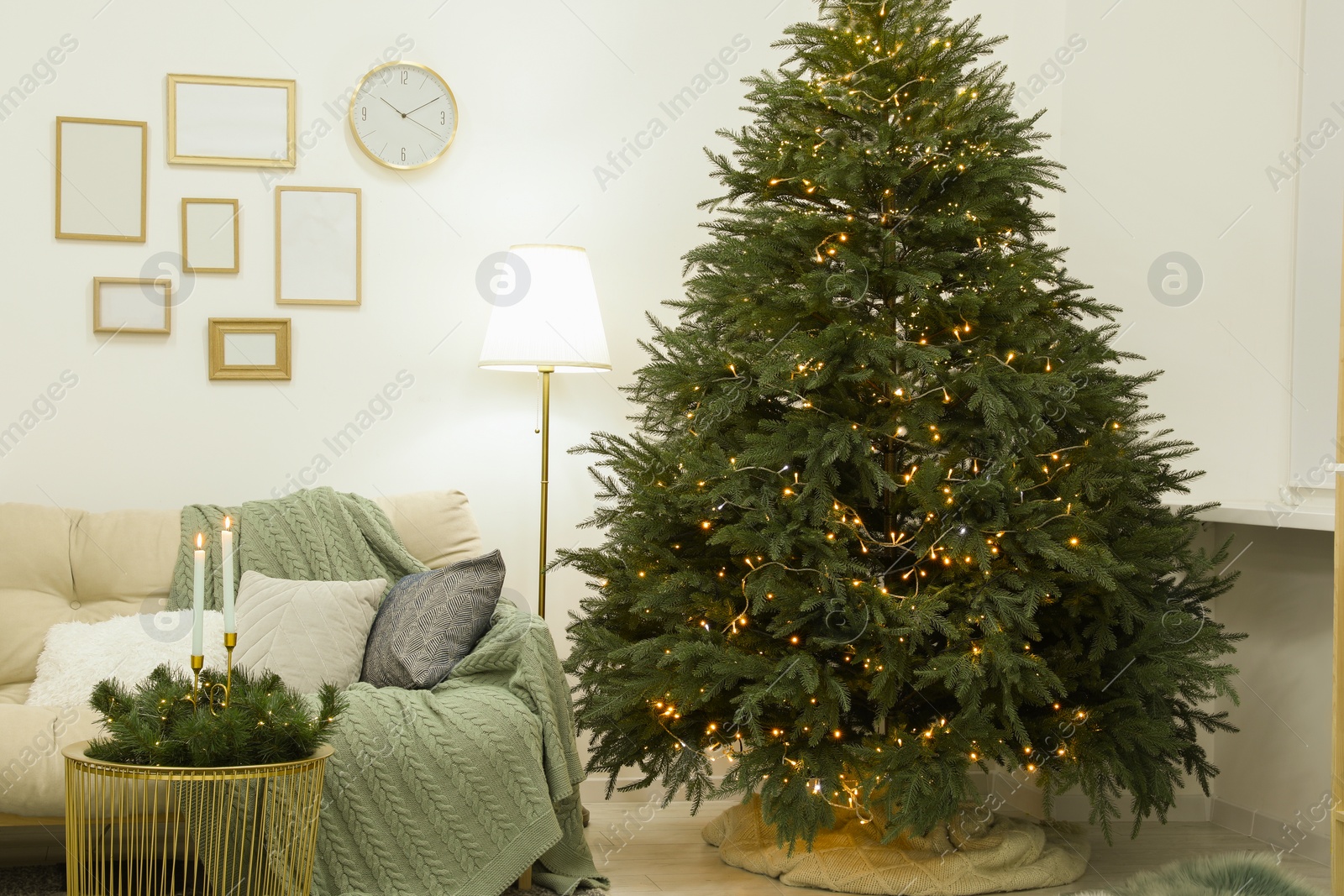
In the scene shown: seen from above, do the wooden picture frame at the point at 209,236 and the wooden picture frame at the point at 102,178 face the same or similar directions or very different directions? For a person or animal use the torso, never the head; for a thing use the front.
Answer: same or similar directions

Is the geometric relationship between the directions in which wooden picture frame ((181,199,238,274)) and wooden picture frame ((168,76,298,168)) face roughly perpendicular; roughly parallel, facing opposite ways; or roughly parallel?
roughly parallel

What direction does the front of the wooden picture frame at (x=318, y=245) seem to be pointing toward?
toward the camera

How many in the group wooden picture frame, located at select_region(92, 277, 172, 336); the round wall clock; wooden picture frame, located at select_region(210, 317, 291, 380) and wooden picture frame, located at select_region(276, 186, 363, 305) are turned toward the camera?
4

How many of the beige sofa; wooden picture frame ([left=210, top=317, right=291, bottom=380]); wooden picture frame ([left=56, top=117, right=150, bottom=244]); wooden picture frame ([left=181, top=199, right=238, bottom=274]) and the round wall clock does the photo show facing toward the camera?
5

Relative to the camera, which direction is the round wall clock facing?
toward the camera

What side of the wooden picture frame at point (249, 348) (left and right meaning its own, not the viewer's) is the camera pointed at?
front

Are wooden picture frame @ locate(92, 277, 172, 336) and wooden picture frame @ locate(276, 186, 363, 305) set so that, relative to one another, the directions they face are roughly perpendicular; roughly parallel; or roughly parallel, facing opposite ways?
roughly parallel

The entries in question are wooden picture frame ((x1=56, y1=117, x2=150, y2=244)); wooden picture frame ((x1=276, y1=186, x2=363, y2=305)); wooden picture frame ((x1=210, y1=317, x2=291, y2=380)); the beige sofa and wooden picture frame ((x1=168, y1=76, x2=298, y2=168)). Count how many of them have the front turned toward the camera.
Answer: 5

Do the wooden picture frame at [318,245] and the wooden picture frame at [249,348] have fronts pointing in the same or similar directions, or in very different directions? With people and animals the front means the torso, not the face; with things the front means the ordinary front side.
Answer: same or similar directions

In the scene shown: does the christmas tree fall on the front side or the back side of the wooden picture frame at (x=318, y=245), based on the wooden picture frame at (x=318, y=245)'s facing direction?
on the front side

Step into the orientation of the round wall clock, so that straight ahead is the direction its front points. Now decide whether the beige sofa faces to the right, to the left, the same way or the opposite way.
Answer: the same way

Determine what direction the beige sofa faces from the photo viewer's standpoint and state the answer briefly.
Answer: facing the viewer

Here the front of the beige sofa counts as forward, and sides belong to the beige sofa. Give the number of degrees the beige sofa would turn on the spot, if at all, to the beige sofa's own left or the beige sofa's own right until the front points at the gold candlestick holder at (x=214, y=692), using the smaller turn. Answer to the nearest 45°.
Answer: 0° — it already faces it

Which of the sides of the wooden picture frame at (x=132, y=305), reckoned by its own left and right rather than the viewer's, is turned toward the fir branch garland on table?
front

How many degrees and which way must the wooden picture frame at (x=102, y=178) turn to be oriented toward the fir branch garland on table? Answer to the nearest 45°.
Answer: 0° — it already faces it

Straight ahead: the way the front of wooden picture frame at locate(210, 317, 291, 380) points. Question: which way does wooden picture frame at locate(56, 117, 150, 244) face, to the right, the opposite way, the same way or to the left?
the same way

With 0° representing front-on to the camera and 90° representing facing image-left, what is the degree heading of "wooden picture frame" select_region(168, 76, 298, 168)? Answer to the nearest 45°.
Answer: approximately 0°

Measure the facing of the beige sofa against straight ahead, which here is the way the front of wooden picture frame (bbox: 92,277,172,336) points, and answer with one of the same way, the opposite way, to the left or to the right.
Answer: the same way
